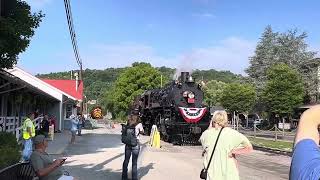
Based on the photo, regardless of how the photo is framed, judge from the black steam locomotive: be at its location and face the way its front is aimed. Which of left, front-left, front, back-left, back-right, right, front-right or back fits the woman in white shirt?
front-right

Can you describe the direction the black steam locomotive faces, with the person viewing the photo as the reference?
facing the viewer and to the right of the viewer

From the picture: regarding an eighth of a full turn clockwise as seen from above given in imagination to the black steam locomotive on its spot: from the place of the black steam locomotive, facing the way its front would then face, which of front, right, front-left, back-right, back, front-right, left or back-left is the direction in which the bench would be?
front

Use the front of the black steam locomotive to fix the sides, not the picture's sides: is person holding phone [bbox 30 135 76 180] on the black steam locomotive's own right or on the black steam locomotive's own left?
on the black steam locomotive's own right

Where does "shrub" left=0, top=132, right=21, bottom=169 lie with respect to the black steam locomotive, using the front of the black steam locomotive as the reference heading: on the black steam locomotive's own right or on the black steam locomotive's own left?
on the black steam locomotive's own right

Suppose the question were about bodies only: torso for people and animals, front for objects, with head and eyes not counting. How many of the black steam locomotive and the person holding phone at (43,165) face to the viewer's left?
0

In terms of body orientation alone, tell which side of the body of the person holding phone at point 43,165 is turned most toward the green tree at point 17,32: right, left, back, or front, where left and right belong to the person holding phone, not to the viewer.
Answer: left

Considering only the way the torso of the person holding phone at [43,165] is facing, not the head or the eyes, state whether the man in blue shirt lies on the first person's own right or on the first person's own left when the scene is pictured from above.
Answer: on the first person's own right

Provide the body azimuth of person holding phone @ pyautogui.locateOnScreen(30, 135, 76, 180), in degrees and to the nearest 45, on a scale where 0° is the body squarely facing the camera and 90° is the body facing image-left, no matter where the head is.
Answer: approximately 270°
